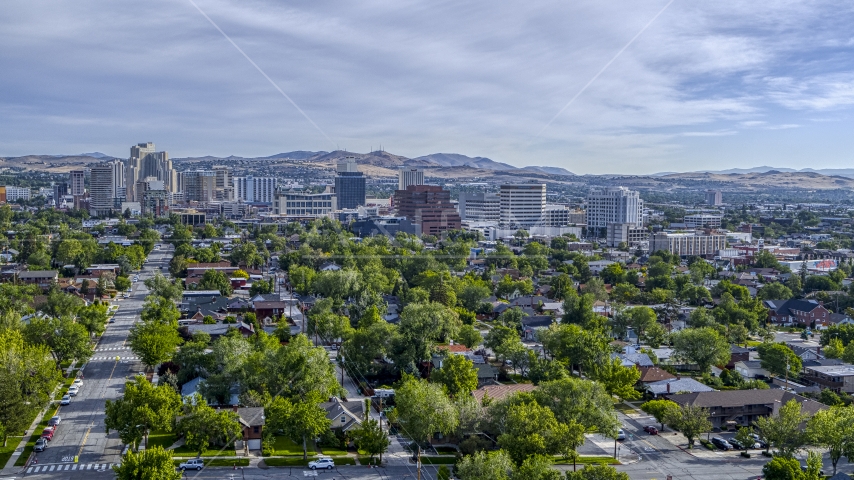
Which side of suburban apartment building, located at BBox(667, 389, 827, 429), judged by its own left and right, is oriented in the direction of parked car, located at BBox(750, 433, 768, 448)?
front

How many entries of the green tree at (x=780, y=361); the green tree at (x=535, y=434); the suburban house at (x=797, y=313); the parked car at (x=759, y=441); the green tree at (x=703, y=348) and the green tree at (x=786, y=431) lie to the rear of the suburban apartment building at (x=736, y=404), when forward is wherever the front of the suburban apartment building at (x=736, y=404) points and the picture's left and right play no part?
3

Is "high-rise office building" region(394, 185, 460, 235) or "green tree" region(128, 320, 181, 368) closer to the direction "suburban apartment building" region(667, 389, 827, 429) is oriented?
the green tree

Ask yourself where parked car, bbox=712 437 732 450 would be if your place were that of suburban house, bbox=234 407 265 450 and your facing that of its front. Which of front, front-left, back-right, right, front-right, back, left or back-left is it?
left

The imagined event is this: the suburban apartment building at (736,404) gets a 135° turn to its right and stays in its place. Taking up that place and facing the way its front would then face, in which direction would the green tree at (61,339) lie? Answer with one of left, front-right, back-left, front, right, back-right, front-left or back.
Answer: front-left

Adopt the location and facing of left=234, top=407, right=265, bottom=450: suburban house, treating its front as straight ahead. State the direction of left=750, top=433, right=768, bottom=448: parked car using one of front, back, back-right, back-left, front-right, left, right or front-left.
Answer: left

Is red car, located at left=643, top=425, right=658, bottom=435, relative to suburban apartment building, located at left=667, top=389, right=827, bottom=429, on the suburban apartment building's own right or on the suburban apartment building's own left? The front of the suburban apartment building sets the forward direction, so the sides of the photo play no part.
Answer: on the suburban apartment building's own right

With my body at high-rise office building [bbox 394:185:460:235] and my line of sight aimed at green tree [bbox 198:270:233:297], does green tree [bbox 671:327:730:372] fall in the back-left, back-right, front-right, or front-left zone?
front-left

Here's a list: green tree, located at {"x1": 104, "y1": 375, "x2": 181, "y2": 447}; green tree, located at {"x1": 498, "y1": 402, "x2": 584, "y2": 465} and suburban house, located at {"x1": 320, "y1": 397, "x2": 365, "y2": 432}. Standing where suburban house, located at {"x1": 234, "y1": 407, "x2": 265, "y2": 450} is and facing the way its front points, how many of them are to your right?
1

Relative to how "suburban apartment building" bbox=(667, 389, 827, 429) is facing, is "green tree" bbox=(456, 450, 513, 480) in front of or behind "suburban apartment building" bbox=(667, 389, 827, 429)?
in front

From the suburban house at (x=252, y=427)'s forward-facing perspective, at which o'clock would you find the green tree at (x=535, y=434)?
The green tree is roughly at 10 o'clock from the suburban house.

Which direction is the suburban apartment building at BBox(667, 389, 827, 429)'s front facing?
toward the camera

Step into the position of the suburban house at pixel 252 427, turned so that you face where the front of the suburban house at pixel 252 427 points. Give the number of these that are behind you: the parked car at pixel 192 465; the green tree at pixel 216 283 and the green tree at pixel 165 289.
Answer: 2

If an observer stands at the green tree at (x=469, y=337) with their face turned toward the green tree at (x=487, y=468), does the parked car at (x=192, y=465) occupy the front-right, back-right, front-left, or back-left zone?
front-right

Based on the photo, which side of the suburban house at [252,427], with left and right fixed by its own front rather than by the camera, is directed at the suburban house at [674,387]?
left

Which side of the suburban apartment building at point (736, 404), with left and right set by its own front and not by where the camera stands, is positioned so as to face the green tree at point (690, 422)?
front

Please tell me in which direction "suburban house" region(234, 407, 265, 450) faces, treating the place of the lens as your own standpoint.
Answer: facing the viewer

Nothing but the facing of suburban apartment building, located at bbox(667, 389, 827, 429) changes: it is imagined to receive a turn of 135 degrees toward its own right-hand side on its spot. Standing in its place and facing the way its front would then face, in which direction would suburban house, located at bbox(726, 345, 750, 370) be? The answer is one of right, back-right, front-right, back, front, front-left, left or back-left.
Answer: front-right

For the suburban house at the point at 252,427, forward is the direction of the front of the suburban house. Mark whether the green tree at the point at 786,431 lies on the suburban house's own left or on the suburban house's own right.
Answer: on the suburban house's own left

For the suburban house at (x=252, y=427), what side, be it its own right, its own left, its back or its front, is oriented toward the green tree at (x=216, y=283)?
back

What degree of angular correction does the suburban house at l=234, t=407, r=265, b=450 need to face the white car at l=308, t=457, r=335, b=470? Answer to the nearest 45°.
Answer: approximately 45° to its left
